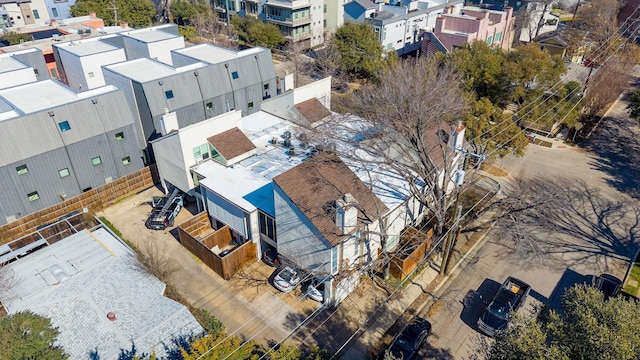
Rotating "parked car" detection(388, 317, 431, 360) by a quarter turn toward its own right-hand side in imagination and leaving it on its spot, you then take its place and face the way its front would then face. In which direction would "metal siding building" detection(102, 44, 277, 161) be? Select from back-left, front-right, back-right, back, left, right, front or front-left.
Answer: front

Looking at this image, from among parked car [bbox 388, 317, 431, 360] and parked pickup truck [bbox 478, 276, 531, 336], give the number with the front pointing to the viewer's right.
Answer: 0

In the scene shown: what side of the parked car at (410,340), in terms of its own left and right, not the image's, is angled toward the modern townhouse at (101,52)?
right

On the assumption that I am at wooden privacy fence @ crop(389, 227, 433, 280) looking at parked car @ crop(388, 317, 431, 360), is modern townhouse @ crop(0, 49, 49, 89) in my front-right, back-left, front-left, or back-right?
back-right

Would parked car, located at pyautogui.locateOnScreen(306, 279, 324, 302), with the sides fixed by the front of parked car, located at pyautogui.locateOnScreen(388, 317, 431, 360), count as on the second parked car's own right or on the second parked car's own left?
on the second parked car's own right

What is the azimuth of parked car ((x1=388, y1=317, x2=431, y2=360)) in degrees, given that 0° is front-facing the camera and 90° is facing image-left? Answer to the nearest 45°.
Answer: approximately 45°
